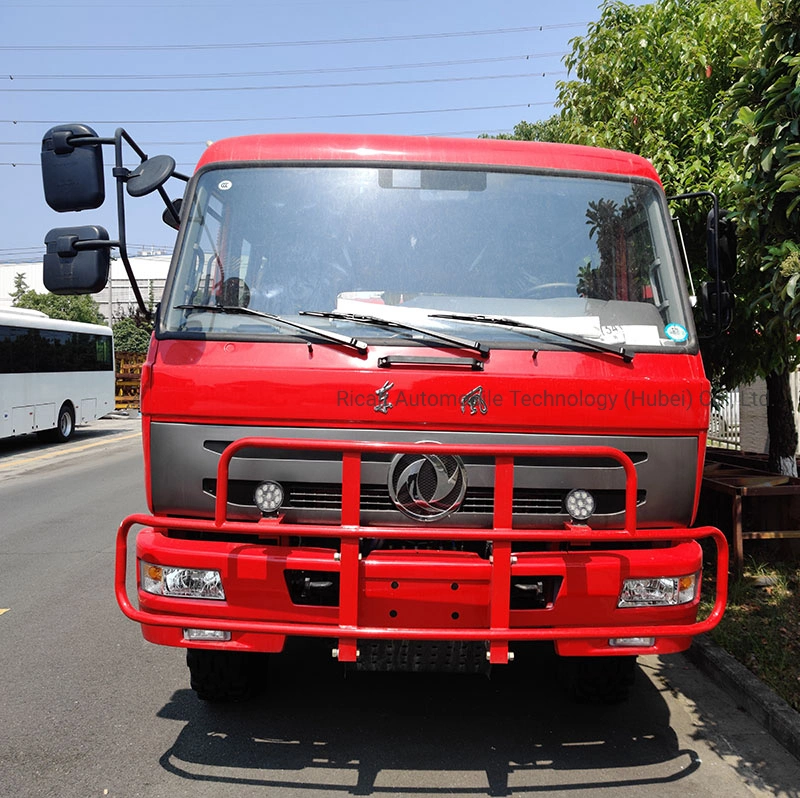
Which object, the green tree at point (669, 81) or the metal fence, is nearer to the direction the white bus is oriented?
the green tree

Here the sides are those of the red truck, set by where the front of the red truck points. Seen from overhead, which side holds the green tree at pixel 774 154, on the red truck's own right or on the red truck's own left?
on the red truck's own left

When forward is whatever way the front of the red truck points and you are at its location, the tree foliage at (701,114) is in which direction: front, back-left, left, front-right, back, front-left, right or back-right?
back-left

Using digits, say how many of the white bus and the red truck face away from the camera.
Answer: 0

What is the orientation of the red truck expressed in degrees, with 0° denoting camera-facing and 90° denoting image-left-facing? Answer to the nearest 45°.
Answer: approximately 0°

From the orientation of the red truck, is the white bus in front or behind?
behind
